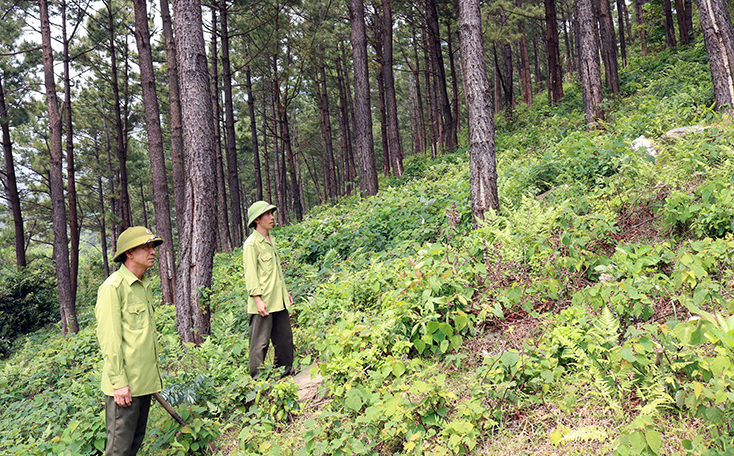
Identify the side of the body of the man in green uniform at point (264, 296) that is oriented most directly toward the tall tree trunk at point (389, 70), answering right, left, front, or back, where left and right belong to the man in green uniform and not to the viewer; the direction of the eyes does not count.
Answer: left

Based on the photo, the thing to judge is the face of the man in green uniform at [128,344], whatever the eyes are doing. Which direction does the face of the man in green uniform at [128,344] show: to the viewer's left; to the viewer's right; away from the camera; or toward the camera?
to the viewer's right

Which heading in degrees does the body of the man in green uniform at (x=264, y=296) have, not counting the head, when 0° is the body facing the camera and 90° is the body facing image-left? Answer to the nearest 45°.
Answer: approximately 315°

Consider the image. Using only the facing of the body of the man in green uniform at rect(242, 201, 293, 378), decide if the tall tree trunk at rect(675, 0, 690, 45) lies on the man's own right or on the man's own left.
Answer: on the man's own left

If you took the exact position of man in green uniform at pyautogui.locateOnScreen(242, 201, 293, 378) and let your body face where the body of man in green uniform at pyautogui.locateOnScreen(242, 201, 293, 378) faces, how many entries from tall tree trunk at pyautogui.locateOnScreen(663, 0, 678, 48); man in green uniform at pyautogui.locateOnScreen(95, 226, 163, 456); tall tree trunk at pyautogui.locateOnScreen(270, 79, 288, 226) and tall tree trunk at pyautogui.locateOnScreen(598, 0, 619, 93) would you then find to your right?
1

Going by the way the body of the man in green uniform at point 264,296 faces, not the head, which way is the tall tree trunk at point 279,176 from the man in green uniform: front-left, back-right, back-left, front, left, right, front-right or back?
back-left

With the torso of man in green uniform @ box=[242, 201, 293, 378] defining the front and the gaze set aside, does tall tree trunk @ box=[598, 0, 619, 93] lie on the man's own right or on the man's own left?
on the man's own left

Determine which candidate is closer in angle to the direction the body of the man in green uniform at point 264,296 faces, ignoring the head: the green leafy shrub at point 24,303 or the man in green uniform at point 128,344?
the man in green uniform

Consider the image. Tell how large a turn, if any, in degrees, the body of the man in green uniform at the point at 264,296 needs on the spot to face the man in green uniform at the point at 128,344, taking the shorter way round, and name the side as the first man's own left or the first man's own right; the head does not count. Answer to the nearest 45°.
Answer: approximately 90° to the first man's own right

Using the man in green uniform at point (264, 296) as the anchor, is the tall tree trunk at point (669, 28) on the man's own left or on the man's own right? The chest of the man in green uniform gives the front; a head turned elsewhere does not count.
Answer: on the man's own left

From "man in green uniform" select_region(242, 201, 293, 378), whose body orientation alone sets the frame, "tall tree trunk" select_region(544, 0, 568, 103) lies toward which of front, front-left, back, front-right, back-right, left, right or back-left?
left

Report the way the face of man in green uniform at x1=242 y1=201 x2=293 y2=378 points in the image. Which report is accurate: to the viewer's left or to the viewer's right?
to the viewer's right
